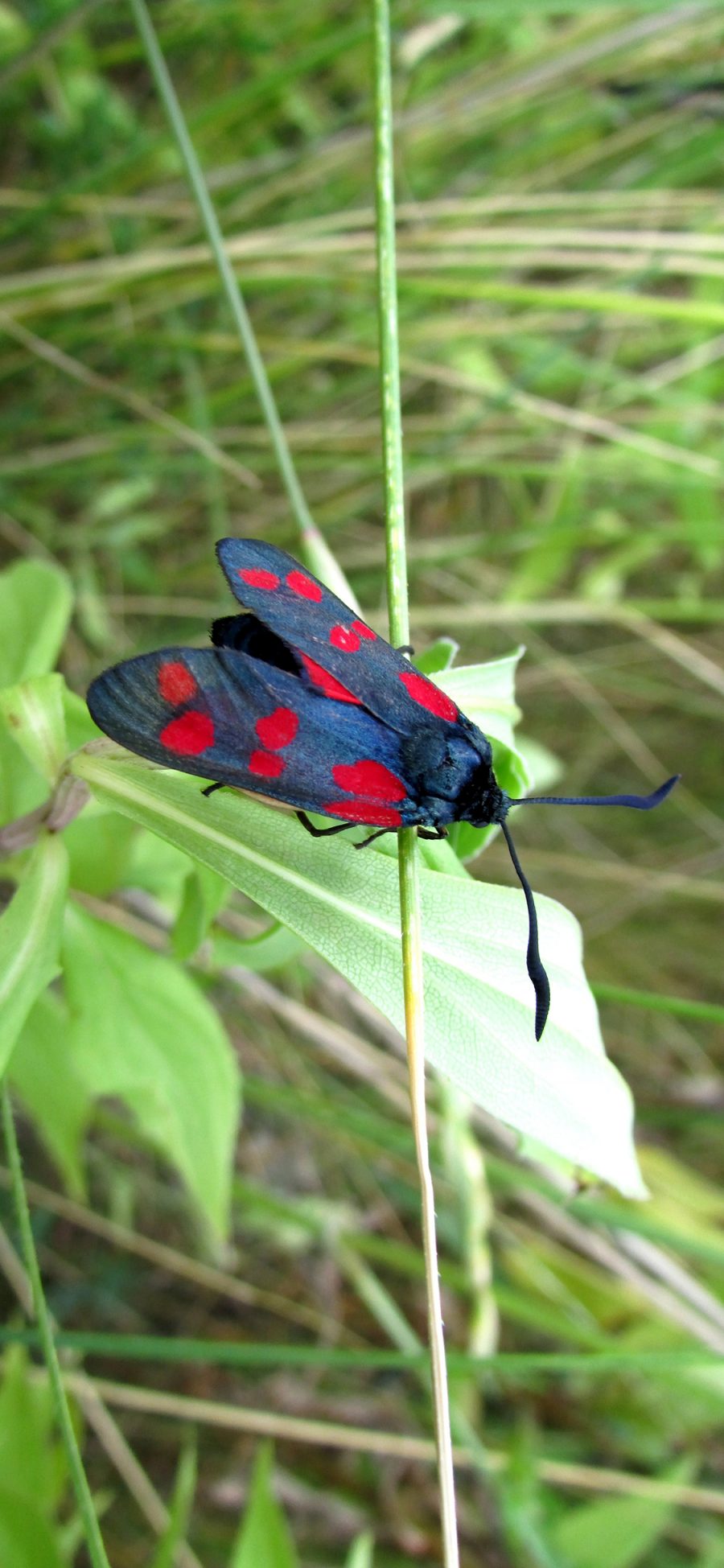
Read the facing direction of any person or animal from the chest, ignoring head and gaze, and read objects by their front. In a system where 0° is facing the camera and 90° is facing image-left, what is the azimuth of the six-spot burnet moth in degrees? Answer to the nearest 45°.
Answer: approximately 315°
